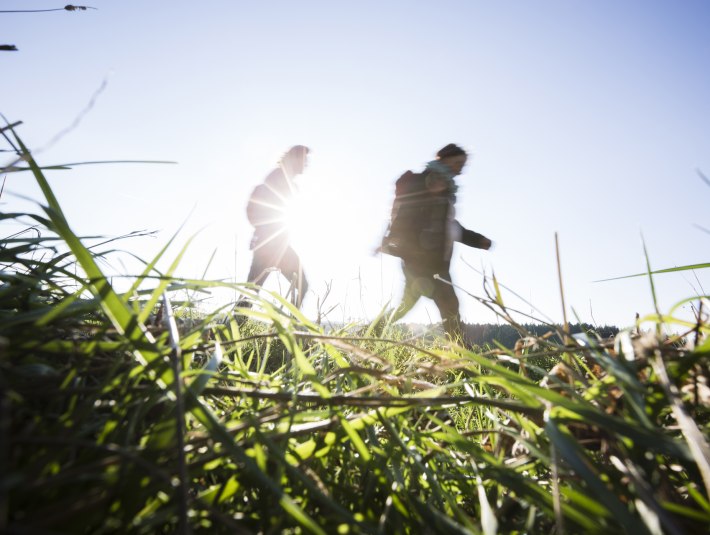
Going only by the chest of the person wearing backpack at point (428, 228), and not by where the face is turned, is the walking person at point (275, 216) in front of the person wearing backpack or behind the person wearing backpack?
behind

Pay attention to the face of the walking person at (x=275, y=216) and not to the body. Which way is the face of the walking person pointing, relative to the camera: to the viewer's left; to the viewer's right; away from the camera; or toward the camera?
to the viewer's right

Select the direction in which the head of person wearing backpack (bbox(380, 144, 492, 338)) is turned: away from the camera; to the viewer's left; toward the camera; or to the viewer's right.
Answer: to the viewer's right

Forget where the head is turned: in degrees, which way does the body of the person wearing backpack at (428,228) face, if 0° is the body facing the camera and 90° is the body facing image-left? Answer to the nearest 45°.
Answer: approximately 270°
